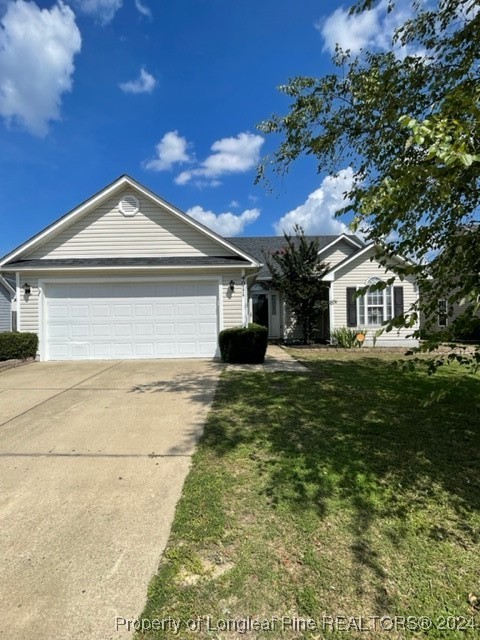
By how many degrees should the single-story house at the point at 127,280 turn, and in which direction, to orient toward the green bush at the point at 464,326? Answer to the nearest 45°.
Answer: approximately 45° to its left

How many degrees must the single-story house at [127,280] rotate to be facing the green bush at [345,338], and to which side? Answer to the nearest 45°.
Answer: approximately 90° to its left

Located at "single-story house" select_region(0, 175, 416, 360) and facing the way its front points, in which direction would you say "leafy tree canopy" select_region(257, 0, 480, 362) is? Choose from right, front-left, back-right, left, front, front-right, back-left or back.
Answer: front-left

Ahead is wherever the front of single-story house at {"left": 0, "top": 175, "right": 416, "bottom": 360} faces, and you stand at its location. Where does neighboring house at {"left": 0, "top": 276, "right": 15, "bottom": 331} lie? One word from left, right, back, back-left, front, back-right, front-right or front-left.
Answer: back-right

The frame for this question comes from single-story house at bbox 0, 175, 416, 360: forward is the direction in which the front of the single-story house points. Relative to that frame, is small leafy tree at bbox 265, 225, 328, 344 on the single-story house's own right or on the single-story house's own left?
on the single-story house's own left

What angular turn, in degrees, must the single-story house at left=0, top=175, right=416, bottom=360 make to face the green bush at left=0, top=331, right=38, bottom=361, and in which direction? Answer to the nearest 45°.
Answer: approximately 90° to its right

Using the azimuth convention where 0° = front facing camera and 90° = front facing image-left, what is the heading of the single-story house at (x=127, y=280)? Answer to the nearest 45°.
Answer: approximately 0°
